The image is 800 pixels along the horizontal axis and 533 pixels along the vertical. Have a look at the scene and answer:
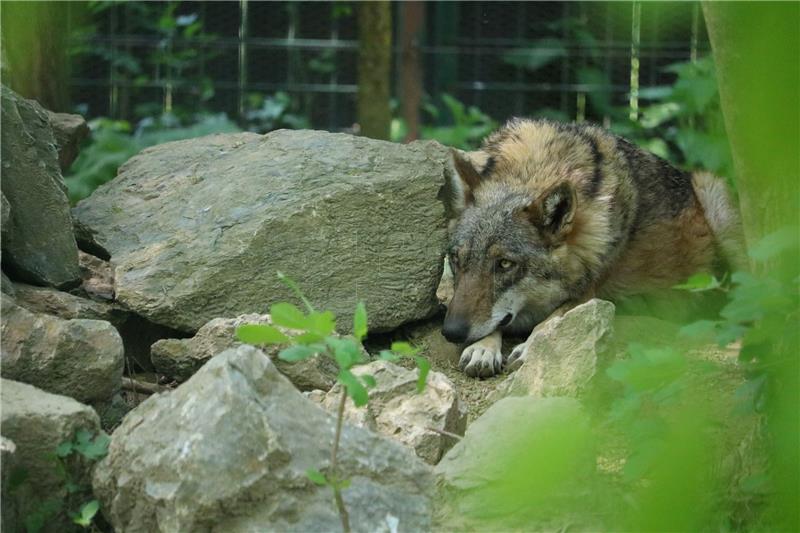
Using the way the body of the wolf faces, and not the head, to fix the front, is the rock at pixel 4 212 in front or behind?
in front

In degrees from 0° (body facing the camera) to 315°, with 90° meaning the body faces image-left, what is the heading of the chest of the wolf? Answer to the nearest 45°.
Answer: approximately 45°

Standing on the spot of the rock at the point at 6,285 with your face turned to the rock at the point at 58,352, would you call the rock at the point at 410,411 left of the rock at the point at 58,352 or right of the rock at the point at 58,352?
left

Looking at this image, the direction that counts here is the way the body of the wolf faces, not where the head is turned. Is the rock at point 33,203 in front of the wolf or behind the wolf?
in front

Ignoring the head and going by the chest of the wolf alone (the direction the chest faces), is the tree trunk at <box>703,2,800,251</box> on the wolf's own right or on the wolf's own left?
on the wolf's own left

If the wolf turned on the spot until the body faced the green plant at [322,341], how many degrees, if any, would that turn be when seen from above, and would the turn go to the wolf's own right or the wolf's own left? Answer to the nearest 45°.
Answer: approximately 45° to the wolf's own left

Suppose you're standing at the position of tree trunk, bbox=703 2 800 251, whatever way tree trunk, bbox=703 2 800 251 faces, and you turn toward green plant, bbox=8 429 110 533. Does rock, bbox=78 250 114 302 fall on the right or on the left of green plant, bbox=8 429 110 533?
right

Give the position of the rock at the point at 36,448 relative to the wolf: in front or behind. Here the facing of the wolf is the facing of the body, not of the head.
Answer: in front

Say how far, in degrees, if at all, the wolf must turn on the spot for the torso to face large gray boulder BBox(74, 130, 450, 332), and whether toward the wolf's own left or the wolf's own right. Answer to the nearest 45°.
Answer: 0° — it already faces it

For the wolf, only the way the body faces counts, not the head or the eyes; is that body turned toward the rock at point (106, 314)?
yes

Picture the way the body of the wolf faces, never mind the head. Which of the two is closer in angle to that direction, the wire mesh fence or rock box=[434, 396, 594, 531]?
the rock

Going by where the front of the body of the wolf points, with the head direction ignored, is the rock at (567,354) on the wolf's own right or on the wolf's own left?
on the wolf's own left

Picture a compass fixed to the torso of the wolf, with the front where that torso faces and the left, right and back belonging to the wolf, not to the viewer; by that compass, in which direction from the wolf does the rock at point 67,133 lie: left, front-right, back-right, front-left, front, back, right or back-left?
front-right
